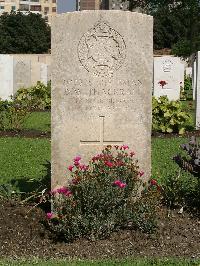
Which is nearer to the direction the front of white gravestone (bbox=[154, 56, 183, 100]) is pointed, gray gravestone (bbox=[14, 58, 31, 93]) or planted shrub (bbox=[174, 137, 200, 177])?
the planted shrub

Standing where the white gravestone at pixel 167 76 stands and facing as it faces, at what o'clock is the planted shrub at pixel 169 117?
The planted shrub is roughly at 12 o'clock from the white gravestone.

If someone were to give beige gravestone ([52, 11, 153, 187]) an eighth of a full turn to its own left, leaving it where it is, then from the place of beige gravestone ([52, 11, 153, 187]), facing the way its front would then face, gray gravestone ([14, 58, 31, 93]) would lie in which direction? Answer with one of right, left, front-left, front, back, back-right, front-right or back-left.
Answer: back-left

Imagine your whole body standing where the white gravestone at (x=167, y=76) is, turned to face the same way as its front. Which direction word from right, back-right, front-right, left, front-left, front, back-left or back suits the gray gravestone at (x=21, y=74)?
right

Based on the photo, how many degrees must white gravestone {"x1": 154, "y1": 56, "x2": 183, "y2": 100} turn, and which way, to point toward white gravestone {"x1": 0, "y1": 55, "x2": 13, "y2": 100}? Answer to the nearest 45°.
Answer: approximately 45° to its right

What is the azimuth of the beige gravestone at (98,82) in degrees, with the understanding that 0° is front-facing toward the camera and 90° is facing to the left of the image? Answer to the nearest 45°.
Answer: approximately 0°

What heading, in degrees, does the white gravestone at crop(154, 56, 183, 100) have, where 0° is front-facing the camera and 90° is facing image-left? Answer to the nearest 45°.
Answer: approximately 0°

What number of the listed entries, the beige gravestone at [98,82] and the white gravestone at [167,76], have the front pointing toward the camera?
2

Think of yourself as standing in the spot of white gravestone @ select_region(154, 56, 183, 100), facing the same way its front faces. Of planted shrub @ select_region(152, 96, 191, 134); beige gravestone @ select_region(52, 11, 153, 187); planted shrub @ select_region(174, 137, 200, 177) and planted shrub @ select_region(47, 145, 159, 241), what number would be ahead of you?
4

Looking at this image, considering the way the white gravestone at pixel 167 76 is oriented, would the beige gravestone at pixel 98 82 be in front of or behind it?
in front

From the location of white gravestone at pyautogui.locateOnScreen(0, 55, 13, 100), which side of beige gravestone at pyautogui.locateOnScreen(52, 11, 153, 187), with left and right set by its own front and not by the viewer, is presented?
back

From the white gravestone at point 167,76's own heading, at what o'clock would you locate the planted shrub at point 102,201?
The planted shrub is roughly at 12 o'clock from the white gravestone.
